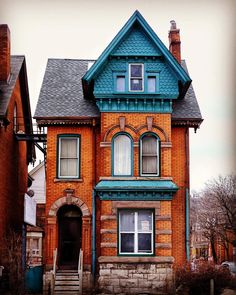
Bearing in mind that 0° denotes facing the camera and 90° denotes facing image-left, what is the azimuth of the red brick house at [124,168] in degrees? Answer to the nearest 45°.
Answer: approximately 0°

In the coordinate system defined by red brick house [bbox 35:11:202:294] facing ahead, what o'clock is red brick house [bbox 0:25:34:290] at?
red brick house [bbox 0:25:34:290] is roughly at 4 o'clock from red brick house [bbox 35:11:202:294].
